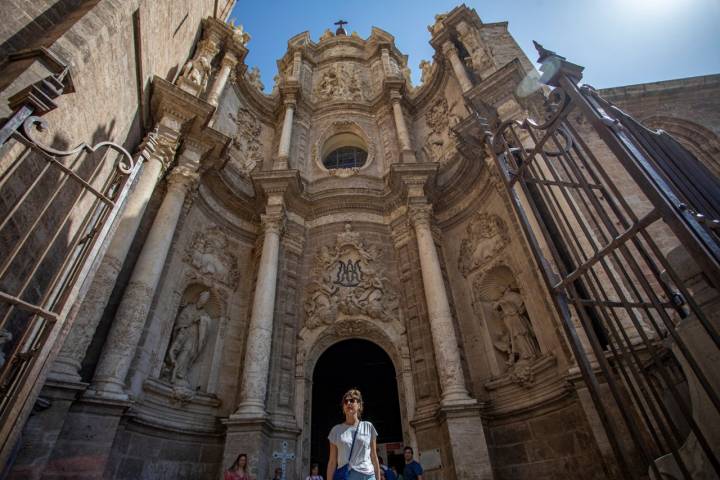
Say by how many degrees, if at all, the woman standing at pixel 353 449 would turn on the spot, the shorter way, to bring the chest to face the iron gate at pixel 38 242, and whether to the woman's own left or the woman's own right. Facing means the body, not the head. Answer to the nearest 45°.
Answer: approximately 90° to the woman's own right

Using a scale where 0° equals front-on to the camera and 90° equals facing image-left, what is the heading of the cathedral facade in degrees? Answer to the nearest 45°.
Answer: approximately 0°

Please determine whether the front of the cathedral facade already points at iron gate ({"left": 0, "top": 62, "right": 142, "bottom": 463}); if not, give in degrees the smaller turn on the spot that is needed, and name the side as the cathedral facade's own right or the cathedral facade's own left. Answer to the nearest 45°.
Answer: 0° — it already faces it

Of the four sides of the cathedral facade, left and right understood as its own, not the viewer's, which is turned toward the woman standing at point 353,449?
front

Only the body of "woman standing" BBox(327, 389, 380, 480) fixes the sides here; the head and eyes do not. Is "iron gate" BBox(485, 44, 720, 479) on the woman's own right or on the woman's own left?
on the woman's own left

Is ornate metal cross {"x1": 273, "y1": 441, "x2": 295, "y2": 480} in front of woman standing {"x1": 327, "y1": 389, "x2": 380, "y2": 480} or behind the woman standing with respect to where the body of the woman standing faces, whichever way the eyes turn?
behind

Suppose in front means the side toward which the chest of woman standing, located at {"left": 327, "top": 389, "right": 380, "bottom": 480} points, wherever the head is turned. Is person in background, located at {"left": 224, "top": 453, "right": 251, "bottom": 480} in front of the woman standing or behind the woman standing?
behind

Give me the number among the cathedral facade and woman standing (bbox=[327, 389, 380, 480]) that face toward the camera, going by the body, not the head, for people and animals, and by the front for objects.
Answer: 2

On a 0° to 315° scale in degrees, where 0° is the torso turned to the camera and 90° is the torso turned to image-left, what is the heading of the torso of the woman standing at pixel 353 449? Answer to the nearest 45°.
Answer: approximately 0°
